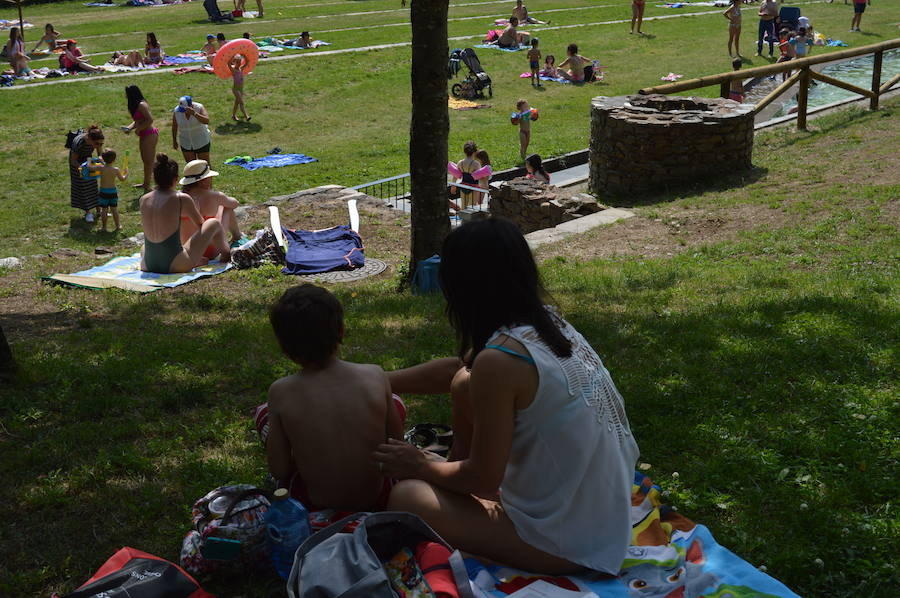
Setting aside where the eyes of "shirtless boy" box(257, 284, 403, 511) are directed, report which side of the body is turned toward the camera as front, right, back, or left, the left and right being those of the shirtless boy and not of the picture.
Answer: back

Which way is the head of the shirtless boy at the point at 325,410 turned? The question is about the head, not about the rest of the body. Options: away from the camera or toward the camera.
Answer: away from the camera
